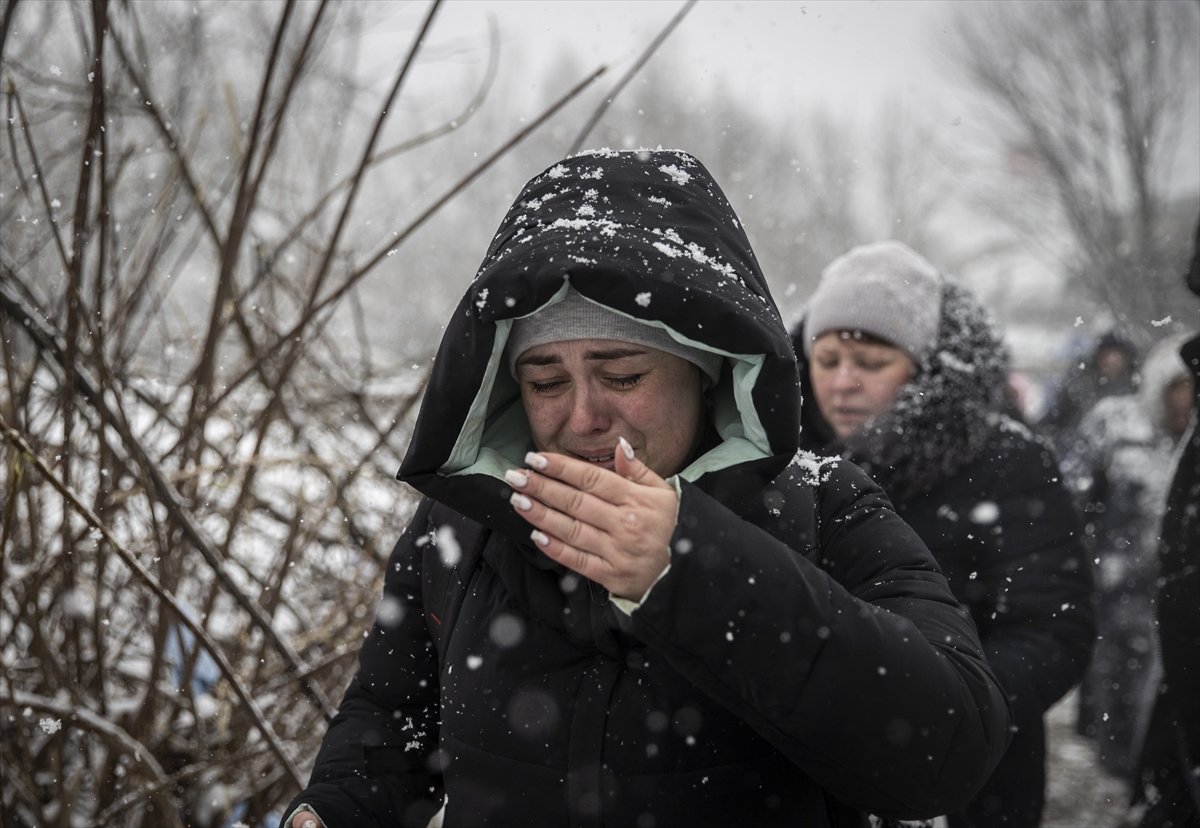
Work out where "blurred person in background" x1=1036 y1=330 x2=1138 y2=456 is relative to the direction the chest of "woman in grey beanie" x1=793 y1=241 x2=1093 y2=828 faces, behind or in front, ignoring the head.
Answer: behind

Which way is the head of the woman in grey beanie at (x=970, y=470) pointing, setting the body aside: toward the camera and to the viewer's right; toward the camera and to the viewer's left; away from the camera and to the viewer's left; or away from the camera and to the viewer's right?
toward the camera and to the viewer's left

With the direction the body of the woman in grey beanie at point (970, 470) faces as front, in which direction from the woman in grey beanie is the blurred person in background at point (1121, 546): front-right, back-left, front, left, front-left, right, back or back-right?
back-right

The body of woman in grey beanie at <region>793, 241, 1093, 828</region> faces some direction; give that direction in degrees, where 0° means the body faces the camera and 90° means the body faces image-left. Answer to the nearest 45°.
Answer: approximately 45°
